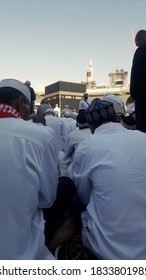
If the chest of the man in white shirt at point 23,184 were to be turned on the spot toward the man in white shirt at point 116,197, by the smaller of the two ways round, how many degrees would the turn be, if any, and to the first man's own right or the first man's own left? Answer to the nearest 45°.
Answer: approximately 90° to the first man's own right

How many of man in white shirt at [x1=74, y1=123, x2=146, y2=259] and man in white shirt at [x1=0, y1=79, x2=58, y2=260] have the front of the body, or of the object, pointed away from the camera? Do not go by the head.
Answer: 2

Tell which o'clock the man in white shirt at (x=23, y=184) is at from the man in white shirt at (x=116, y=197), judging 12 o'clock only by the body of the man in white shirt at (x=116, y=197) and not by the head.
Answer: the man in white shirt at (x=23, y=184) is roughly at 8 o'clock from the man in white shirt at (x=116, y=197).

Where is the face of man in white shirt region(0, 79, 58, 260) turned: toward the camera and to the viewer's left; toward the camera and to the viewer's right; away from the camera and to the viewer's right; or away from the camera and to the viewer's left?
away from the camera and to the viewer's right

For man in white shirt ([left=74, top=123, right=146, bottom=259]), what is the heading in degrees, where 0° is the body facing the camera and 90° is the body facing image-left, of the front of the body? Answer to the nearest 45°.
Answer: approximately 180°

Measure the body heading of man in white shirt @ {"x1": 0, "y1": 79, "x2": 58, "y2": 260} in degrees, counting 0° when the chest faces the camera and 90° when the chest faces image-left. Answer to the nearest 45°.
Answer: approximately 180°
